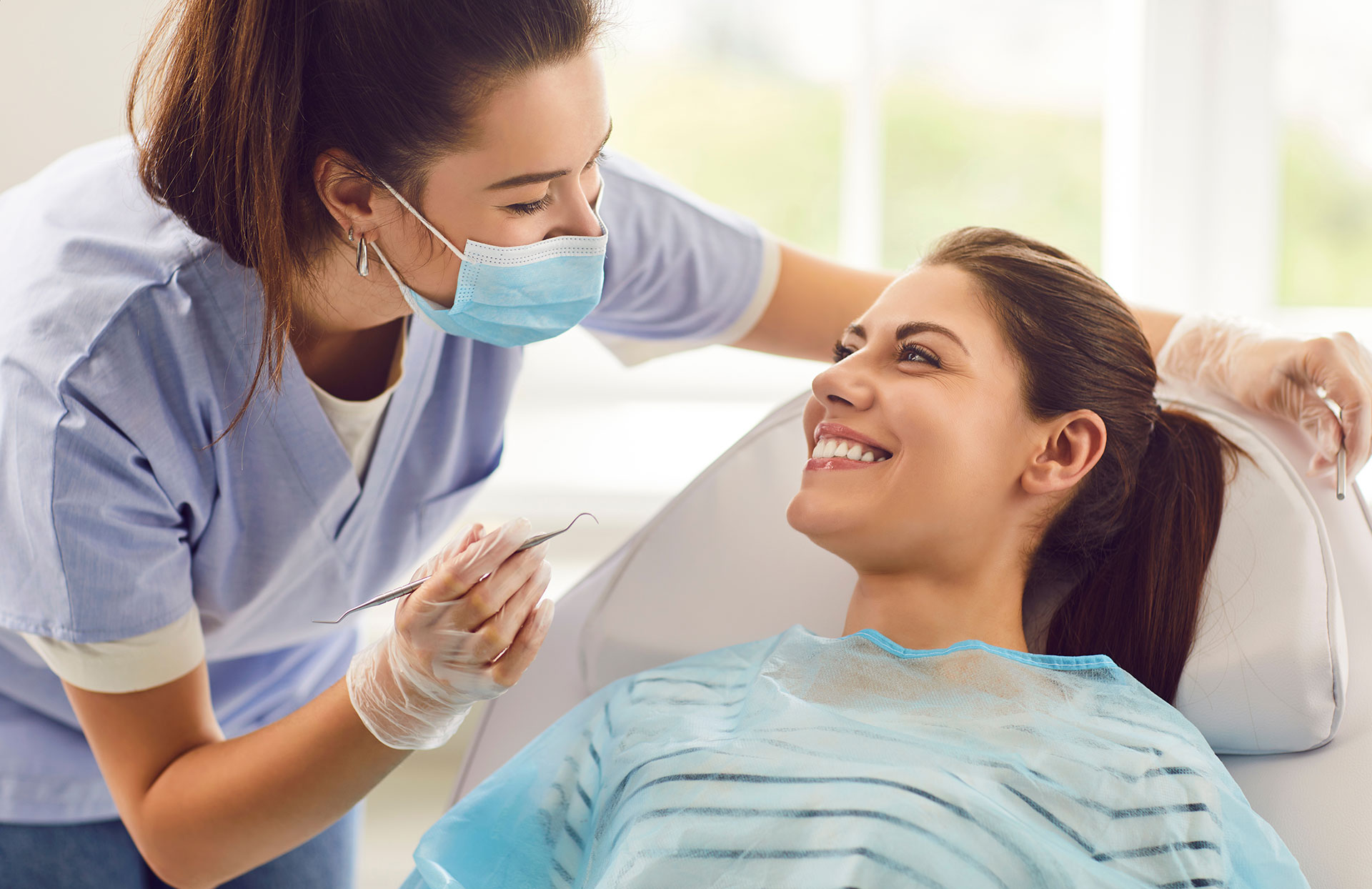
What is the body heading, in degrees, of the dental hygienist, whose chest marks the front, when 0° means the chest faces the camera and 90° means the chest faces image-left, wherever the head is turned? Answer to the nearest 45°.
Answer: approximately 315°
